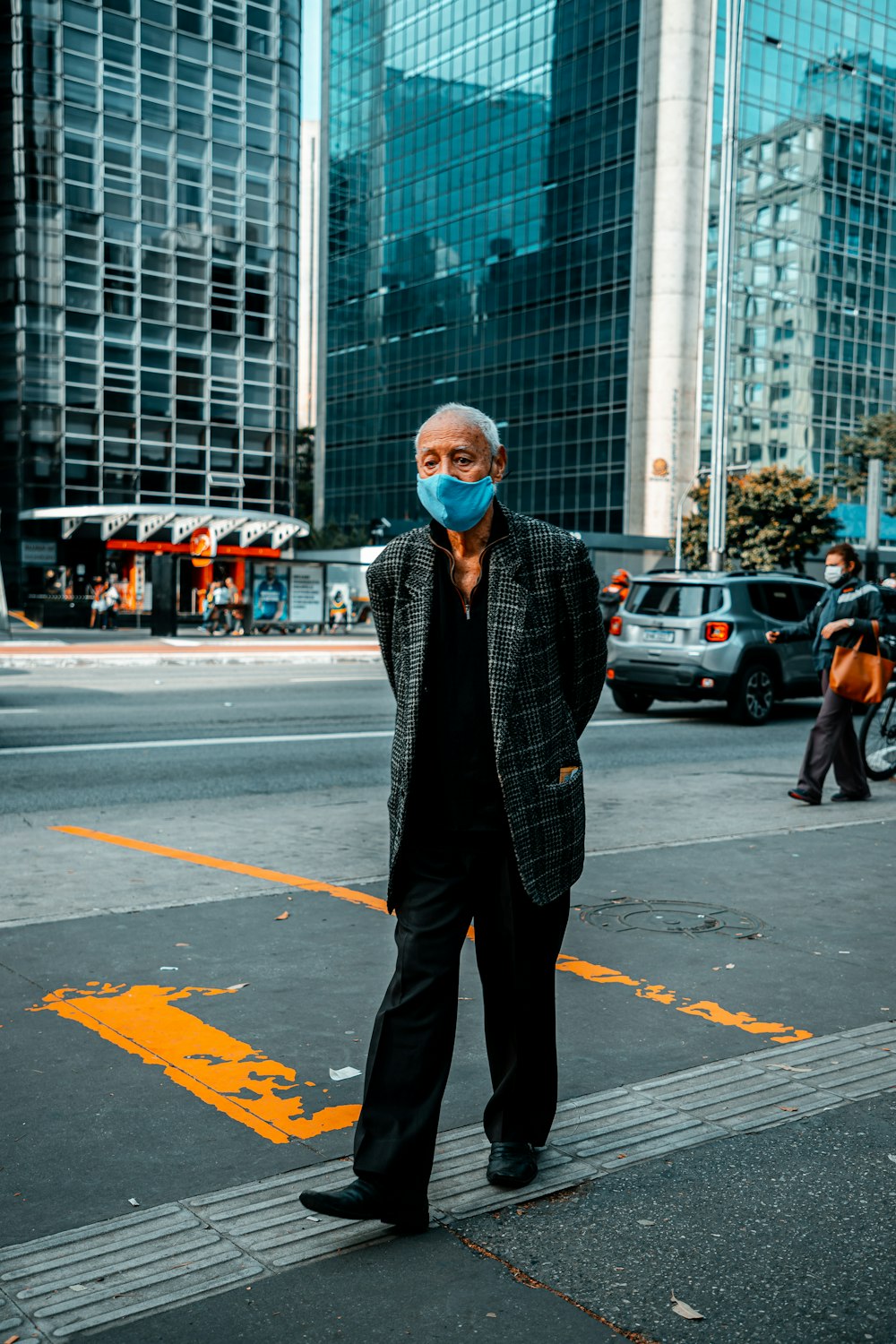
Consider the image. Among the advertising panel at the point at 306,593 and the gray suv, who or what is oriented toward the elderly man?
the advertising panel

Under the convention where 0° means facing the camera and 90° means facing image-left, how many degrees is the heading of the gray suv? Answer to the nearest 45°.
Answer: approximately 225°

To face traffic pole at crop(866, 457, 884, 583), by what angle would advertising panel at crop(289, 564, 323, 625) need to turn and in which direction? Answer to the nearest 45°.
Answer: approximately 45° to its left

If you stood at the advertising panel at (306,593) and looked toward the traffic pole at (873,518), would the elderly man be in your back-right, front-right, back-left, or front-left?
front-right

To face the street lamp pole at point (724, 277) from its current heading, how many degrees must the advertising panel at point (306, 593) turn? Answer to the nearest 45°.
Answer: approximately 45° to its left

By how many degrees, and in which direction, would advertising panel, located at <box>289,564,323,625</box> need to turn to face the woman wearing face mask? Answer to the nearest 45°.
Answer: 0° — it already faces them

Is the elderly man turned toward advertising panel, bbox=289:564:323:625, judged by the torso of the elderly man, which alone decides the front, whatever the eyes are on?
no

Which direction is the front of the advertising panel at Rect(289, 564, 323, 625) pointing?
toward the camera

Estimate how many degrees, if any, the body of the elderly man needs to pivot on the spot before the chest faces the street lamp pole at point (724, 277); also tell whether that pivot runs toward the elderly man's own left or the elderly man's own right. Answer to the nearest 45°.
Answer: approximately 135° to the elderly man's own right

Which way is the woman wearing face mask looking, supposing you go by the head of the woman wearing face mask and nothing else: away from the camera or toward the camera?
toward the camera

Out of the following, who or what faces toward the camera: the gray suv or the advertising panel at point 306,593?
the advertising panel

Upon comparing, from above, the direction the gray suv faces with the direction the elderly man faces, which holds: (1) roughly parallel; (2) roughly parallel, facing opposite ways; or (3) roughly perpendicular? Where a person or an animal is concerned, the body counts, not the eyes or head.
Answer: roughly parallel, facing opposite ways

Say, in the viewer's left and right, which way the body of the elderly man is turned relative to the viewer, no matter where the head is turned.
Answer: facing the viewer and to the left of the viewer

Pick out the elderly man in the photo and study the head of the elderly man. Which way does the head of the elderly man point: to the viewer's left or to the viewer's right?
to the viewer's left

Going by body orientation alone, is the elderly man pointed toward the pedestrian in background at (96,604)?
no
